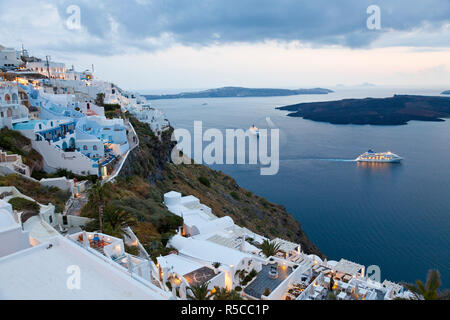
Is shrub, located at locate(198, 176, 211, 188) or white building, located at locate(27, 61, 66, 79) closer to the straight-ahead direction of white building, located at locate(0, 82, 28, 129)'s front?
the shrub

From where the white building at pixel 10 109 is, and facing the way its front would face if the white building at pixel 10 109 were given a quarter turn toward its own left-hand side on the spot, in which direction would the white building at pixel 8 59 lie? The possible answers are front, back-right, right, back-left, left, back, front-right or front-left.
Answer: front-left

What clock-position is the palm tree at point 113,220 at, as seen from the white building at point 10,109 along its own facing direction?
The palm tree is roughly at 1 o'clock from the white building.

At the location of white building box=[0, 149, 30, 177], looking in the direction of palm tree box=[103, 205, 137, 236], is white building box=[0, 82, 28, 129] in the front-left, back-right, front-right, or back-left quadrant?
back-left

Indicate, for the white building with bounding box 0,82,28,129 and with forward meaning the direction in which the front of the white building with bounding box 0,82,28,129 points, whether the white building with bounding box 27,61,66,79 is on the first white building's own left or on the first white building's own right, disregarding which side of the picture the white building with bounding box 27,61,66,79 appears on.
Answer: on the first white building's own left

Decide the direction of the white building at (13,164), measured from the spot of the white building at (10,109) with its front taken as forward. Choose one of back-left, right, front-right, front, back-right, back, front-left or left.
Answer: front-right

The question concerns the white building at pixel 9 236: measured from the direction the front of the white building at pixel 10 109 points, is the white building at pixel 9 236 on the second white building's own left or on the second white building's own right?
on the second white building's own right

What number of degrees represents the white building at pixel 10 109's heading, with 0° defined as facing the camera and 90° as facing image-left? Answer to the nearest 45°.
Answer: approximately 315°
